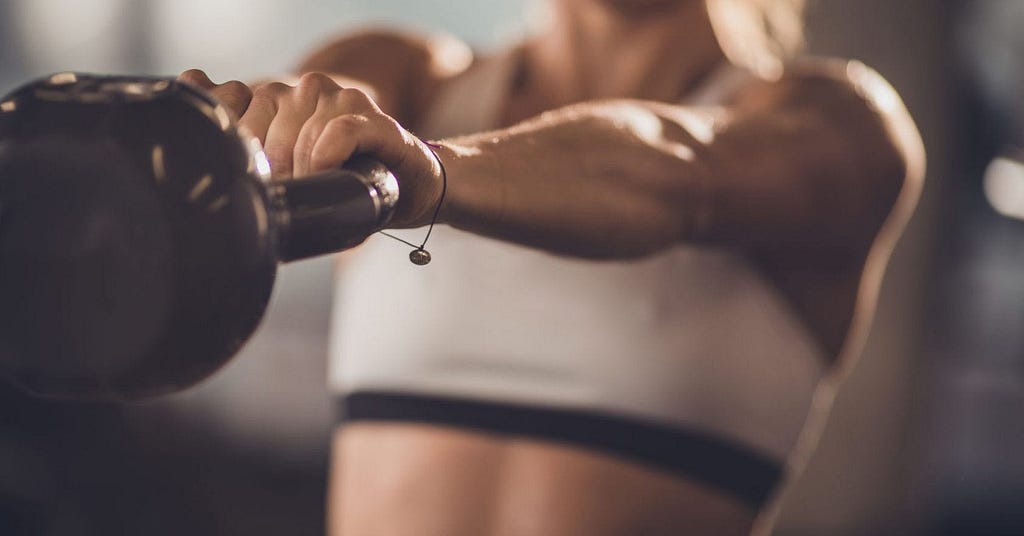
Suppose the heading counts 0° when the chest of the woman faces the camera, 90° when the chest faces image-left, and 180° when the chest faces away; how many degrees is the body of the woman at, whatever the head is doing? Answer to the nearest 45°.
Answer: approximately 45°
